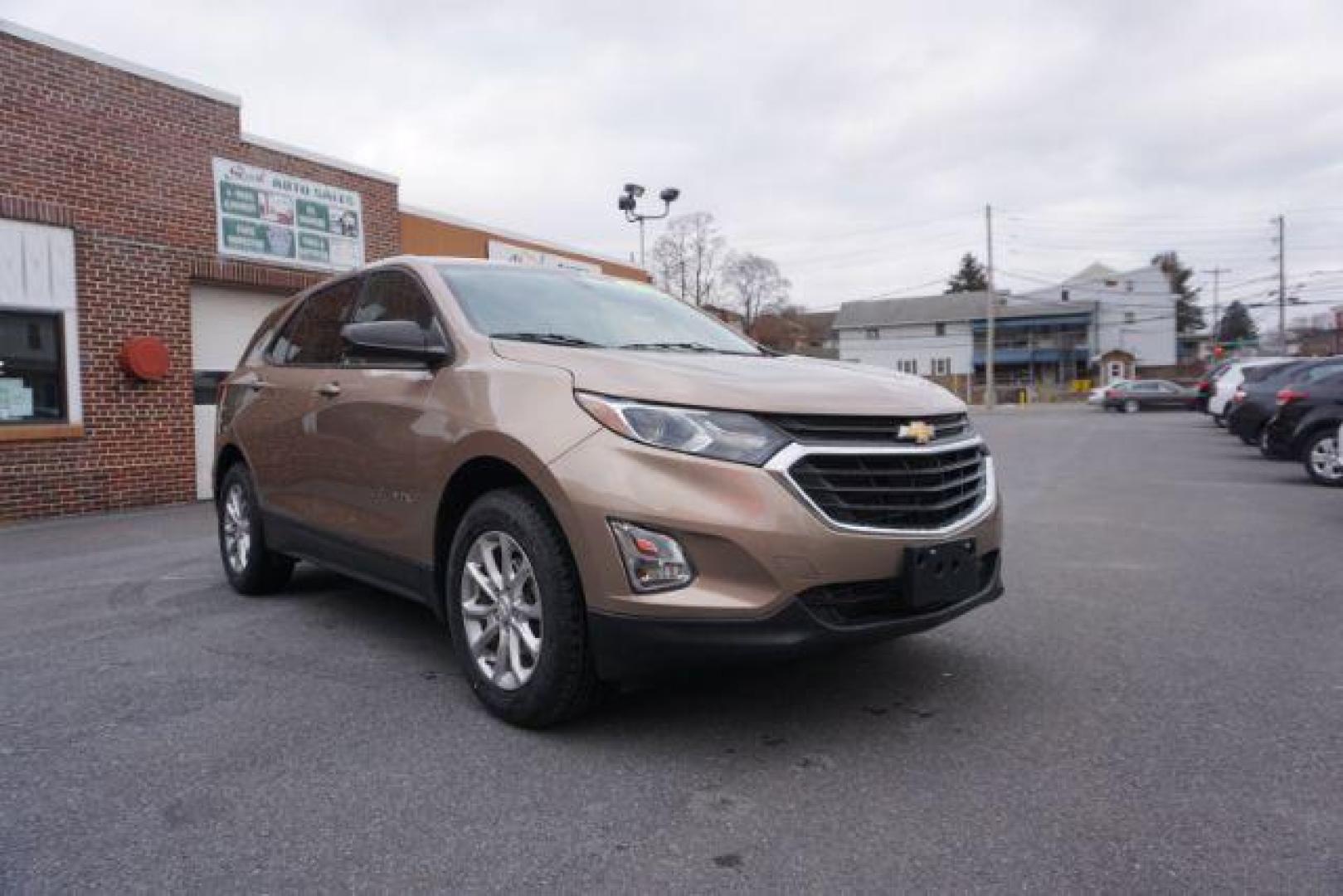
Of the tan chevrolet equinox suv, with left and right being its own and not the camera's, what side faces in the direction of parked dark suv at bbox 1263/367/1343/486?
left

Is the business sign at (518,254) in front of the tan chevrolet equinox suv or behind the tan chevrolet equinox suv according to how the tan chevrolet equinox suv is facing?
behind

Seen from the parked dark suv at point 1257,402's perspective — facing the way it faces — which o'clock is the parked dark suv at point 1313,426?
the parked dark suv at point 1313,426 is roughly at 4 o'clock from the parked dark suv at point 1257,402.

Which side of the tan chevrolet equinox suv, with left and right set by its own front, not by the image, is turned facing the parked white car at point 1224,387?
left

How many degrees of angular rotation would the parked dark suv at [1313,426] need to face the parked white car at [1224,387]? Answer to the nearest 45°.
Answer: approximately 45° to its left

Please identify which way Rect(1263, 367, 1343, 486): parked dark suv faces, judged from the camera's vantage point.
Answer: facing away from the viewer and to the right of the viewer

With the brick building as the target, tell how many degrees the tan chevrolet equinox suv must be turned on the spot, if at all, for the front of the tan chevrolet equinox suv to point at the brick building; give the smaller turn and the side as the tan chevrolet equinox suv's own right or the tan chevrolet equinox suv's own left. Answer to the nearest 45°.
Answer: approximately 180°

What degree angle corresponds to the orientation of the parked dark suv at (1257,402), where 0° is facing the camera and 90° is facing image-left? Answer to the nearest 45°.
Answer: approximately 225°
